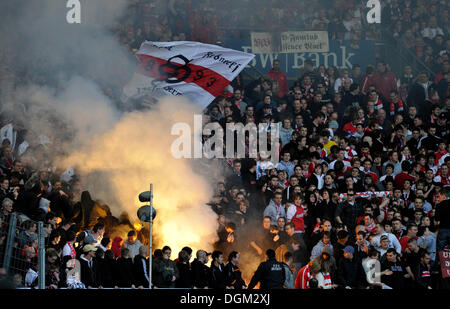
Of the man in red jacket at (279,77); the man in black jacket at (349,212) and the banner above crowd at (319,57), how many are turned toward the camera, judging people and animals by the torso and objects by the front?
3

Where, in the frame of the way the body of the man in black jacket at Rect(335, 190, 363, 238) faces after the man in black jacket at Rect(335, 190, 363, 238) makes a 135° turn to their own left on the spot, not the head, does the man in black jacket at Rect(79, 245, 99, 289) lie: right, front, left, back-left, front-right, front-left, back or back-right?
back

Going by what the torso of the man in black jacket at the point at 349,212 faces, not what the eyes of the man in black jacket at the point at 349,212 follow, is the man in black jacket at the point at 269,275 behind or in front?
in front

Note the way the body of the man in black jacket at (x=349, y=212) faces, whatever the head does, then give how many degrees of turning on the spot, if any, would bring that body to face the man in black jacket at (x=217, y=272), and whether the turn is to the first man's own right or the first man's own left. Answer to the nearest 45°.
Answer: approximately 45° to the first man's own right

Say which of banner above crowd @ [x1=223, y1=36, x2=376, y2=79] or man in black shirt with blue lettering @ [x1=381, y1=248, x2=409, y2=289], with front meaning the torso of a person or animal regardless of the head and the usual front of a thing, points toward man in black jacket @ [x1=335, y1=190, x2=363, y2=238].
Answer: the banner above crowd

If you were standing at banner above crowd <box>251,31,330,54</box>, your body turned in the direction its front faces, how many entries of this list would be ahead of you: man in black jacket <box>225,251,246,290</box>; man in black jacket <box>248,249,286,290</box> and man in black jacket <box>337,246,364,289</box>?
3

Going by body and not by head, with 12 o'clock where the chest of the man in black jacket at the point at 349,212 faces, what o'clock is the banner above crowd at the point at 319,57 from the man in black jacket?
The banner above crowd is roughly at 6 o'clock from the man in black jacket.

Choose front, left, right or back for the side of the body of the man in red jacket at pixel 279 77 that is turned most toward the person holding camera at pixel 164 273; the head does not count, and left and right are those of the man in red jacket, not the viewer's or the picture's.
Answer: front

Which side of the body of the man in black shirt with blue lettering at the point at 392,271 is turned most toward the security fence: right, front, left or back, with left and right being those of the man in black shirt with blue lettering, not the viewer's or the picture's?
right

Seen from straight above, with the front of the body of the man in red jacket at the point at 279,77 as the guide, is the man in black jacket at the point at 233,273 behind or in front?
in front

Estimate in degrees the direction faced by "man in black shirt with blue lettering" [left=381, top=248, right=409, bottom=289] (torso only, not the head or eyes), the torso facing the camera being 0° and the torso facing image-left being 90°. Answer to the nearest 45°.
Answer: approximately 45°
